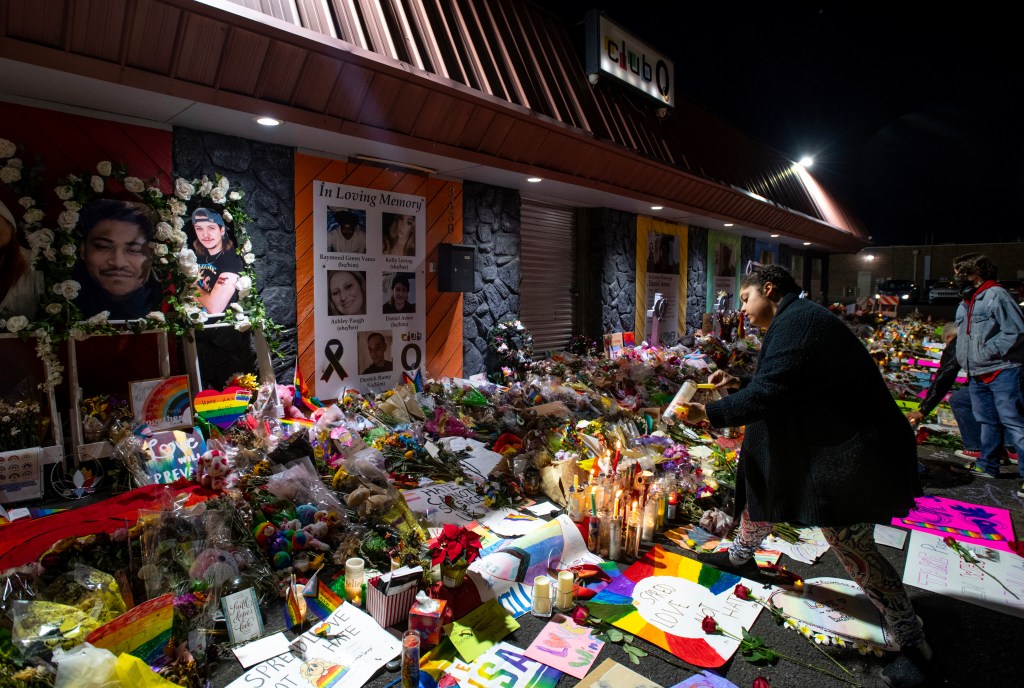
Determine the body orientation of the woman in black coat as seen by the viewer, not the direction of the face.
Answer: to the viewer's left

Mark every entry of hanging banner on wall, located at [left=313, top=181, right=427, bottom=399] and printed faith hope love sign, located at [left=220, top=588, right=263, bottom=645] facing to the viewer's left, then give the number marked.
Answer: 0

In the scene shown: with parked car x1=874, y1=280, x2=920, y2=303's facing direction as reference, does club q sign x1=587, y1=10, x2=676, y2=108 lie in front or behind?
in front

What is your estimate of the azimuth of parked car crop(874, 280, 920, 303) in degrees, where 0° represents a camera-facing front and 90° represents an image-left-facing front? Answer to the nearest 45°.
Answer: approximately 45°

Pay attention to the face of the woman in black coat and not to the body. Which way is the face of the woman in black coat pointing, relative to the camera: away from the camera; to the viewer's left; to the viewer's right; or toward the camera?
to the viewer's left

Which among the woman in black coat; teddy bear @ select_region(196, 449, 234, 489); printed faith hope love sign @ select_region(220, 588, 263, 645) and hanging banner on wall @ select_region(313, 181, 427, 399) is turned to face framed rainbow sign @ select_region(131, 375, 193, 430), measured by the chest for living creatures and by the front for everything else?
the woman in black coat
